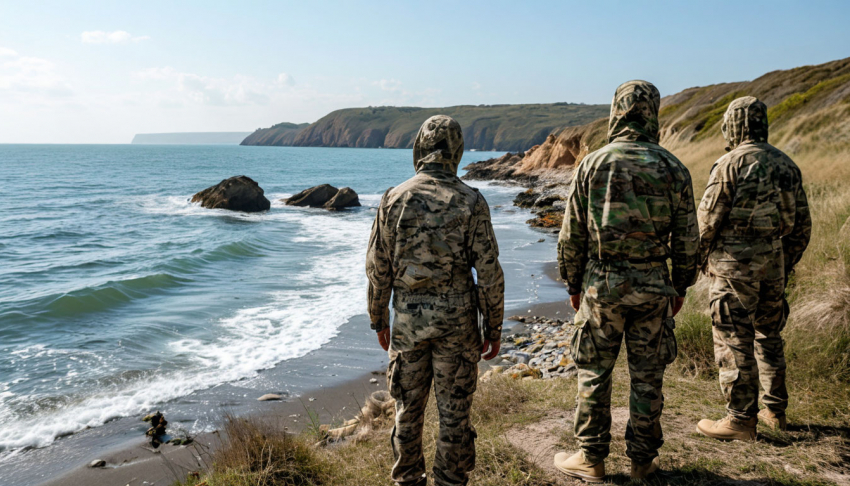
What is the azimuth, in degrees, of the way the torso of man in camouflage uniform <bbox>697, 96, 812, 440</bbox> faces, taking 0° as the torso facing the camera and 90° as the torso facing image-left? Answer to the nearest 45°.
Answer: approximately 135°

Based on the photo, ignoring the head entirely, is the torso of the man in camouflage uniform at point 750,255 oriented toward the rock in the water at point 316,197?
yes

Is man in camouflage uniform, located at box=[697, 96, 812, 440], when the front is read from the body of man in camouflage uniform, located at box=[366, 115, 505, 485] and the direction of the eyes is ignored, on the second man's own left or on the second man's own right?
on the second man's own right

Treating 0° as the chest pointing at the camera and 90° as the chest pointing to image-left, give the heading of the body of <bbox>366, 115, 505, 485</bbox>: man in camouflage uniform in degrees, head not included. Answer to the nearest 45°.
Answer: approximately 180°

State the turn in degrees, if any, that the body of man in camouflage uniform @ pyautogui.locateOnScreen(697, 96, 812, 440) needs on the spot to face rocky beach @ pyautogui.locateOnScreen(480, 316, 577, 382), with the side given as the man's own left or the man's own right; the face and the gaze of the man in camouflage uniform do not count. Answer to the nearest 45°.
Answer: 0° — they already face it

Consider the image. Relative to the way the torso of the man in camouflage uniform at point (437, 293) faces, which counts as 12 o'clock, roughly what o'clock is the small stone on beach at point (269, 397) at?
The small stone on beach is roughly at 11 o'clock from the man in camouflage uniform.

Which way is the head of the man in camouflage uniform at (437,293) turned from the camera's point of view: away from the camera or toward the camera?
away from the camera
